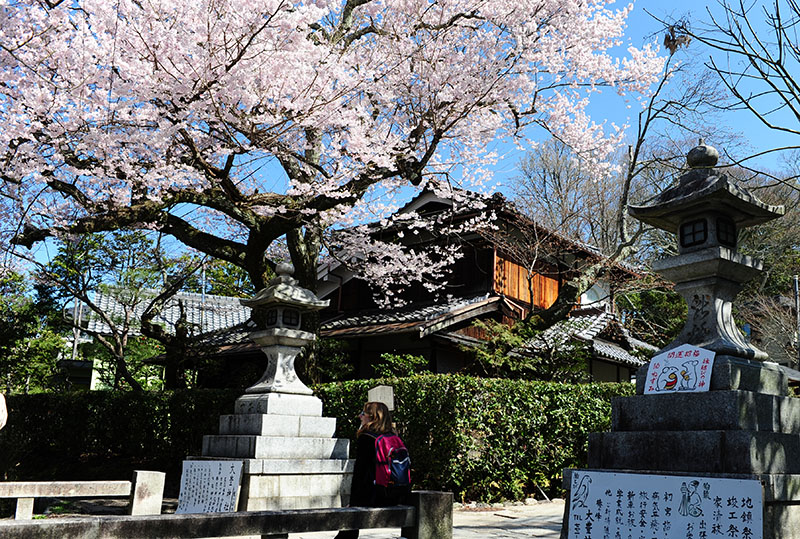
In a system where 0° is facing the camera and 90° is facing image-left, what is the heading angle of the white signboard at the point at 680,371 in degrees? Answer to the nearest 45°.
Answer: approximately 0°

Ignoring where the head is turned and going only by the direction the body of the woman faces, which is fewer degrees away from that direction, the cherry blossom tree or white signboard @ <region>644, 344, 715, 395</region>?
the cherry blossom tree

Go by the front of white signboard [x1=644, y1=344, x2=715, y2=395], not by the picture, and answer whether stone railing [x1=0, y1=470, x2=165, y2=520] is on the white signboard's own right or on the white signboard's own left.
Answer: on the white signboard's own right

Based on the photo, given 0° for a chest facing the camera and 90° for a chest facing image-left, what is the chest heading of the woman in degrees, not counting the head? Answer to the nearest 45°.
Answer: approximately 90°

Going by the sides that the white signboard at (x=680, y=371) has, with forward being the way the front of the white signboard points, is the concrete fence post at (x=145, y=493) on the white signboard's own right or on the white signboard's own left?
on the white signboard's own right

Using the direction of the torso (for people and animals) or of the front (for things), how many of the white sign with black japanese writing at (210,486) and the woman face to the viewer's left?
1

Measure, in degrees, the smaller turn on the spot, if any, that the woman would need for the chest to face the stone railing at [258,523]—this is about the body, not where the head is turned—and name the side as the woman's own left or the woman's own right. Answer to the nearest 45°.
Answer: approximately 90° to the woman's own left
